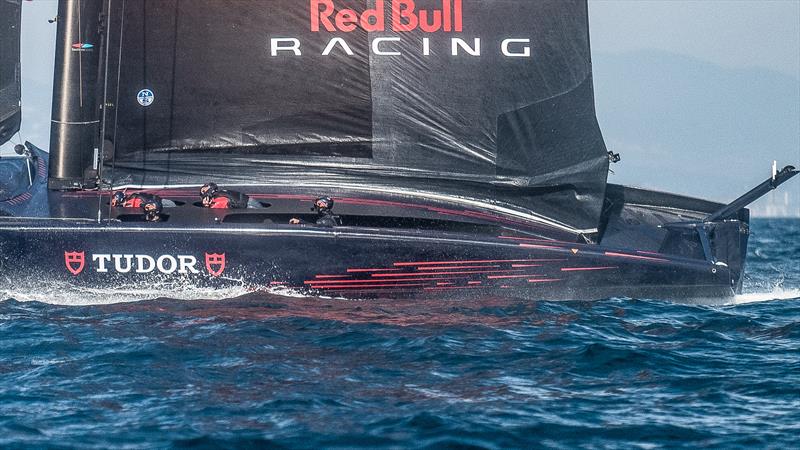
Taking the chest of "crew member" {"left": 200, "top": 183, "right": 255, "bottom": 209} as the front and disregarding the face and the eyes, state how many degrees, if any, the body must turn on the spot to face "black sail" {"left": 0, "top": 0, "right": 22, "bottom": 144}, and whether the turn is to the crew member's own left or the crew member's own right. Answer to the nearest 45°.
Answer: approximately 45° to the crew member's own right

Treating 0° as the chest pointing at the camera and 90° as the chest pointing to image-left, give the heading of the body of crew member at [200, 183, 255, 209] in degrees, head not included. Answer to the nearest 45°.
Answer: approximately 90°

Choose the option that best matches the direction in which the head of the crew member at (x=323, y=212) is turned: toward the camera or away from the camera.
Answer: toward the camera
